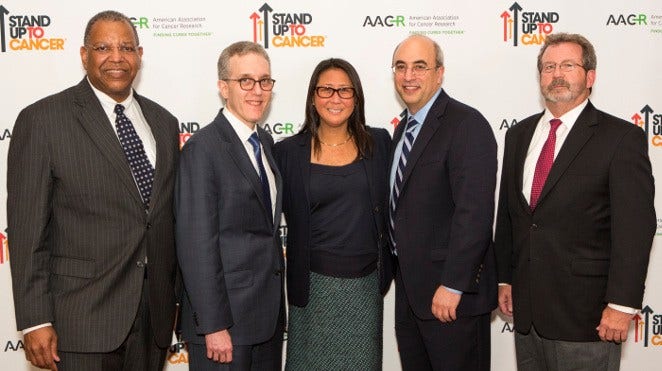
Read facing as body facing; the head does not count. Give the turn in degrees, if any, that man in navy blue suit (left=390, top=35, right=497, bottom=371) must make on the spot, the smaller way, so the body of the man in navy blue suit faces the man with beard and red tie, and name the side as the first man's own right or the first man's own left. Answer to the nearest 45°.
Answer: approximately 135° to the first man's own left

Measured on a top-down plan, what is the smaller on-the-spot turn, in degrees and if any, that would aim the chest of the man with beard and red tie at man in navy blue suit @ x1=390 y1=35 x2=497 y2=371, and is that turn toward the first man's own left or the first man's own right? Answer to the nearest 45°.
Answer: approximately 45° to the first man's own right

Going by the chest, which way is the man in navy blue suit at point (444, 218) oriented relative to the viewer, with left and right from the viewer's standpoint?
facing the viewer and to the left of the viewer

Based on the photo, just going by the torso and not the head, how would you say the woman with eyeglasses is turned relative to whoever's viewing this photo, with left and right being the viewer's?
facing the viewer

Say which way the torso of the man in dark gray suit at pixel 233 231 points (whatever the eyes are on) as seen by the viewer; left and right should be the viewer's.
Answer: facing the viewer and to the right of the viewer

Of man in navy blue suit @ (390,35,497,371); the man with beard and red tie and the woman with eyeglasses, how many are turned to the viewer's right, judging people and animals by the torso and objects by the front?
0

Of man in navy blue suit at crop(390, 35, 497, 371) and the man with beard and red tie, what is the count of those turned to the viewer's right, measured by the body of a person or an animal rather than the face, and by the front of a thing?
0

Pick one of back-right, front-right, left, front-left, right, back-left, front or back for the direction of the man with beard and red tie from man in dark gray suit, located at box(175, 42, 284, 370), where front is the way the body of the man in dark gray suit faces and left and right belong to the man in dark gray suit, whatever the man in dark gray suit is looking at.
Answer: front-left

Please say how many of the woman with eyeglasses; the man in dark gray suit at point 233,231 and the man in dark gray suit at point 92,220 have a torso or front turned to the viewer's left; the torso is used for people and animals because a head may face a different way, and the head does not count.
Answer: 0

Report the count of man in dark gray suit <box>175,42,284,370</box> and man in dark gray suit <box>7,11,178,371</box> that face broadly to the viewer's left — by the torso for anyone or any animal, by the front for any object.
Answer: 0

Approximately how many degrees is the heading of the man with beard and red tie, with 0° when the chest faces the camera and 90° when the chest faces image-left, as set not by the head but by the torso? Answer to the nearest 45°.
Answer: approximately 45°
